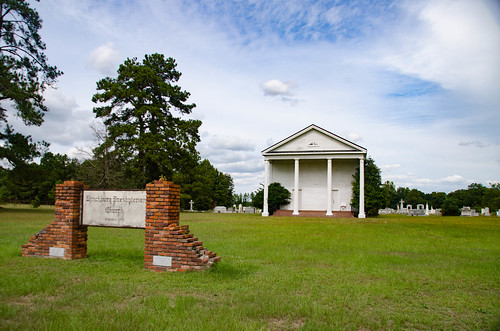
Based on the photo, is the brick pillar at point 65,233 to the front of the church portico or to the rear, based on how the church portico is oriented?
to the front

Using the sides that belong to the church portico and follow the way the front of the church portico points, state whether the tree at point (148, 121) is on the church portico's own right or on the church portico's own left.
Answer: on the church portico's own right

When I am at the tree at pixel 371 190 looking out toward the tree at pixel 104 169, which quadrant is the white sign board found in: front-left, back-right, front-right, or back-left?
front-left

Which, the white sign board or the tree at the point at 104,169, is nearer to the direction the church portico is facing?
the white sign board

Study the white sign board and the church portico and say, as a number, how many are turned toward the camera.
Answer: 2

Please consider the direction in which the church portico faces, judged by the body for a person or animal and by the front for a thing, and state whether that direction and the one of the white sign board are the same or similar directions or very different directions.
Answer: same or similar directions

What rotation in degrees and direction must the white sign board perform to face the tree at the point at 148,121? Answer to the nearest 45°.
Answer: approximately 180°

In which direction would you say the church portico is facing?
toward the camera

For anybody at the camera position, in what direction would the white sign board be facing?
facing the viewer

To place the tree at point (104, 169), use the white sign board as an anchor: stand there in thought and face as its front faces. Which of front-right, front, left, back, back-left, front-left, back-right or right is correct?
back
